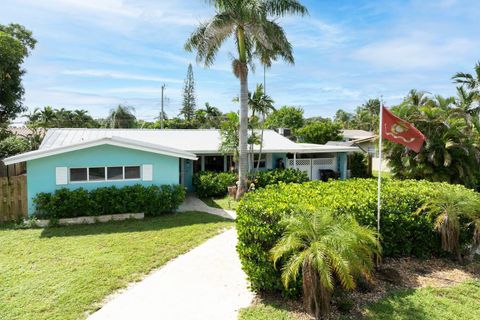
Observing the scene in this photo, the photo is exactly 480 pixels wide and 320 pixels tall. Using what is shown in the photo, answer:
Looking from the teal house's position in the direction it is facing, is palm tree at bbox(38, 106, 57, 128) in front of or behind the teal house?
behind

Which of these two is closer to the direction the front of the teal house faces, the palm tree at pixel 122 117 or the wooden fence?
the wooden fence

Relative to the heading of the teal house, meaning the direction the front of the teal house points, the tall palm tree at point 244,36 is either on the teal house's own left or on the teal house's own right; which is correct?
on the teal house's own left

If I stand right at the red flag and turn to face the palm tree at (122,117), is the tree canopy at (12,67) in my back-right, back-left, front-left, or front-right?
front-left

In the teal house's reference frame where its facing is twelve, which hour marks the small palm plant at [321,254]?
The small palm plant is roughly at 11 o'clock from the teal house.

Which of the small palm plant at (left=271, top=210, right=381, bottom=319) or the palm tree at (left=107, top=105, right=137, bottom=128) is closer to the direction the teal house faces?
the small palm plant

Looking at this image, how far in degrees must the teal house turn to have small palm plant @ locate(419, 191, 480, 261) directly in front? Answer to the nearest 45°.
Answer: approximately 45° to its left

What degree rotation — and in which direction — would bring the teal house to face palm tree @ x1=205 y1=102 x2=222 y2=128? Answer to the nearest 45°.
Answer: approximately 180°

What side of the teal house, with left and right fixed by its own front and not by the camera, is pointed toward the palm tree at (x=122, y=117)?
back

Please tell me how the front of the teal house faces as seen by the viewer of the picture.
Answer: facing the viewer

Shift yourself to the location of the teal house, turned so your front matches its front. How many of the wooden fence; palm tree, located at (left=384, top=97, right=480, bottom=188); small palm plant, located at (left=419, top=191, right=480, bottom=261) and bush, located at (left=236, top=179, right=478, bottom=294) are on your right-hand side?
1

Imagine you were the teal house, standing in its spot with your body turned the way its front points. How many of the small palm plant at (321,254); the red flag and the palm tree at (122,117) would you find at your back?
1

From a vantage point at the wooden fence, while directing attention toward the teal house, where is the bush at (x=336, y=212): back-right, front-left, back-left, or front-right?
front-right

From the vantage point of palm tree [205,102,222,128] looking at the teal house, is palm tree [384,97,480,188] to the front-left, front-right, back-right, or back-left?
front-left

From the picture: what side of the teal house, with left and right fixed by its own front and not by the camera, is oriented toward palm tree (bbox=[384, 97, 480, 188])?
left
